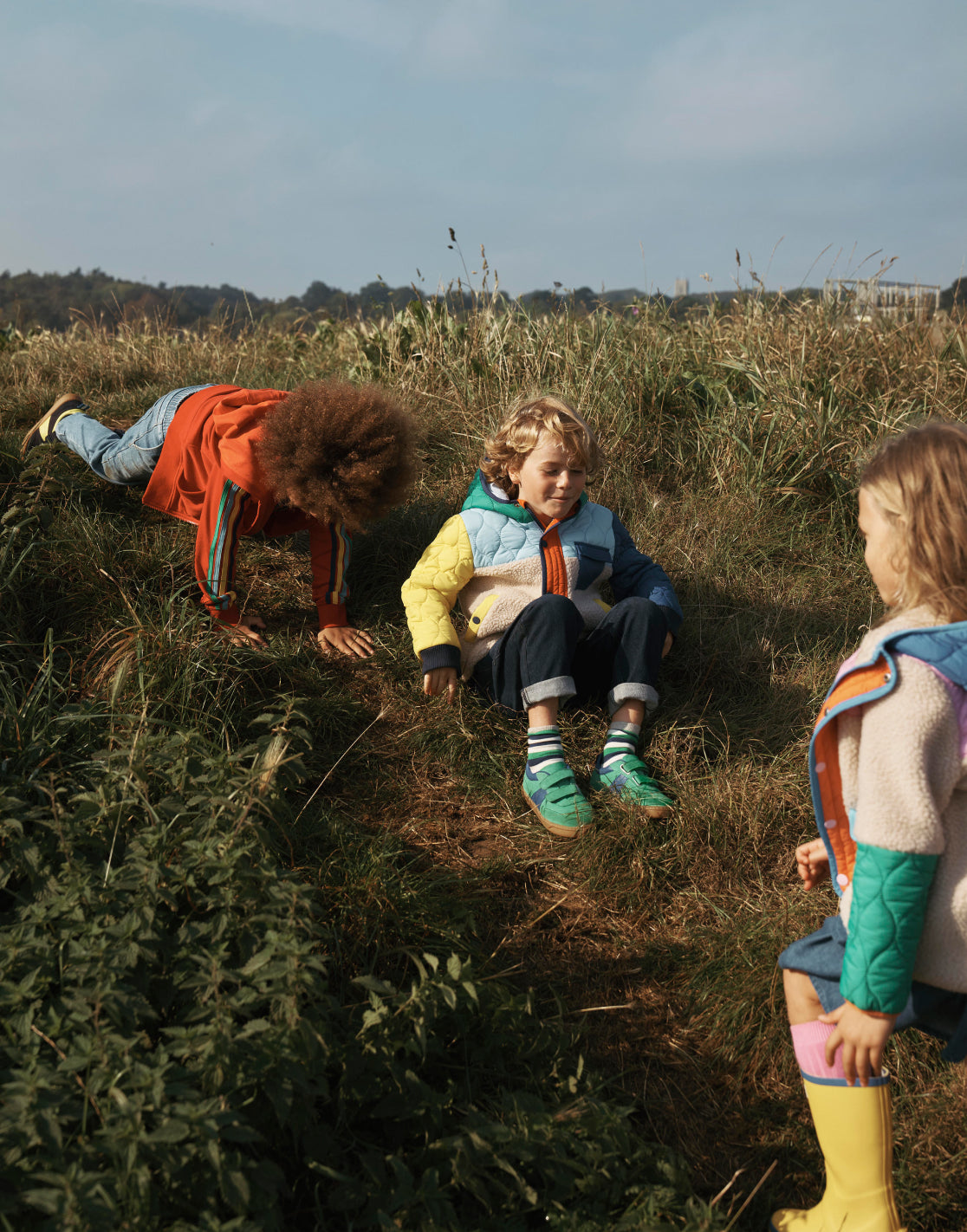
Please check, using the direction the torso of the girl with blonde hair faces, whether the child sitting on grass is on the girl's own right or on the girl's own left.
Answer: on the girl's own right

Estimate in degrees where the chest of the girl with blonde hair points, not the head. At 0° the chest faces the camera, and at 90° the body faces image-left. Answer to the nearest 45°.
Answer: approximately 90°

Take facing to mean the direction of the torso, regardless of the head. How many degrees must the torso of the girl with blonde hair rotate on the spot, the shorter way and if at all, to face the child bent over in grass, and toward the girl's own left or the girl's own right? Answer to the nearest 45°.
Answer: approximately 45° to the girl's own right

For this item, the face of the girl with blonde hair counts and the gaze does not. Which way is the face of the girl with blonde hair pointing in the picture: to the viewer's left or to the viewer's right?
to the viewer's left
